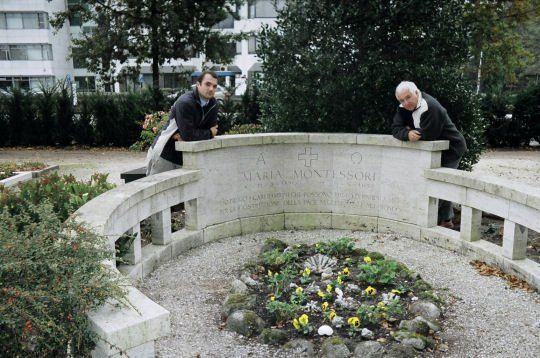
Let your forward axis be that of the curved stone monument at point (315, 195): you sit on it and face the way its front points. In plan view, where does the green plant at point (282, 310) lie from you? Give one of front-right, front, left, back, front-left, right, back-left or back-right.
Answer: front

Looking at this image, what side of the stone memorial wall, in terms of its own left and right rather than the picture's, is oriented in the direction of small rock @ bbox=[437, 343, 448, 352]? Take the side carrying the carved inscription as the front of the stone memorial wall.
front

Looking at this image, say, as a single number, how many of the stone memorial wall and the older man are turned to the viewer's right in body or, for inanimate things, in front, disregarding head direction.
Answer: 0

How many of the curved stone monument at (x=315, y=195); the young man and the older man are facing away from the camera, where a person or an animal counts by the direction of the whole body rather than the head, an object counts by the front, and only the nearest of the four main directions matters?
0

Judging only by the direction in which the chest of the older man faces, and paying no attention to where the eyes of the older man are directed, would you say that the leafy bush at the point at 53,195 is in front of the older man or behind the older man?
in front

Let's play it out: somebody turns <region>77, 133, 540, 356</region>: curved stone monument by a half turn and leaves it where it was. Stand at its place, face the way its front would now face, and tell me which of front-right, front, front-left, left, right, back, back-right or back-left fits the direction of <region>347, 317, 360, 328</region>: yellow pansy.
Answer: back

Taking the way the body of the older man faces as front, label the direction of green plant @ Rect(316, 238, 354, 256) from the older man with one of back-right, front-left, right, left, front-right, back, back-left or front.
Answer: front

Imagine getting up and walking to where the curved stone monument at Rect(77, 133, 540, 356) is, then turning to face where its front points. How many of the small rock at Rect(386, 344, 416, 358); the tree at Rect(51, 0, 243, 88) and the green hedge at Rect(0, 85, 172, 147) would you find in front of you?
1

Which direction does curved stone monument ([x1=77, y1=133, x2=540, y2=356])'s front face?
toward the camera

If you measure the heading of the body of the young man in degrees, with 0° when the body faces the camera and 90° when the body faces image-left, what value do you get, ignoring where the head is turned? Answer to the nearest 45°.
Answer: approximately 315°

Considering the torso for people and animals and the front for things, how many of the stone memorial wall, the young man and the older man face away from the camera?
0

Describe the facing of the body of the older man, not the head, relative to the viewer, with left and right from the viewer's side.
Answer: facing the viewer and to the left of the viewer

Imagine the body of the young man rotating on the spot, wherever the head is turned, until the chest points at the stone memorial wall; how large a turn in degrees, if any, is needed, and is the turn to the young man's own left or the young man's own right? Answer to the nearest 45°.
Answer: approximately 45° to the young man's own left

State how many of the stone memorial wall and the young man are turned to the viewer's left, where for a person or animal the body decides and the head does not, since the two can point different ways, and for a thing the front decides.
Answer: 0

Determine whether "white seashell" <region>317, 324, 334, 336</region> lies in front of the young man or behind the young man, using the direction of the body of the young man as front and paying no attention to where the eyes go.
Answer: in front

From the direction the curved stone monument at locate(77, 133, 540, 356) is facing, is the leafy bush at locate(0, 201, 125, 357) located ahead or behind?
ahead

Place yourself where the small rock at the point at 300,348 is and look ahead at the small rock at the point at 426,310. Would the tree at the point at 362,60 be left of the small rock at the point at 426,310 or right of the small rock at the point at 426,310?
left
